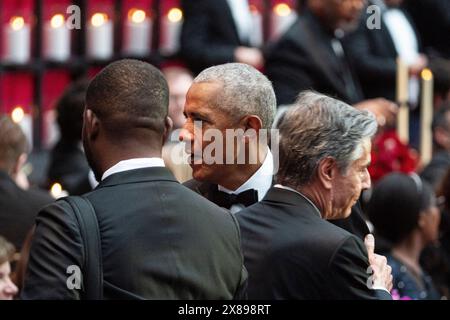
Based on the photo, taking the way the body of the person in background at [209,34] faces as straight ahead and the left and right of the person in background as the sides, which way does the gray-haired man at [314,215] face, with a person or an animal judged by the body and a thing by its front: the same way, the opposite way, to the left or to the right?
to the left

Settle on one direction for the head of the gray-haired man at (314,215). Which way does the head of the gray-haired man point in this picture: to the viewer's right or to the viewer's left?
to the viewer's right

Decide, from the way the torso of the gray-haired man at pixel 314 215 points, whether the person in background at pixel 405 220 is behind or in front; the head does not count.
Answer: in front

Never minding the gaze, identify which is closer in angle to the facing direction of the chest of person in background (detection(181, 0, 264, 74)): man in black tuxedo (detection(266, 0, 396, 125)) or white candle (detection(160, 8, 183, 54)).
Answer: the man in black tuxedo

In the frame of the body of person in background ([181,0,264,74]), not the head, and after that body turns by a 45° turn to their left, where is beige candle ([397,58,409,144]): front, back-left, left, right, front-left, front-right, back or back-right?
front

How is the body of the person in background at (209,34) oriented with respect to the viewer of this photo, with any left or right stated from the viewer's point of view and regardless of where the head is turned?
facing the viewer and to the right of the viewer
